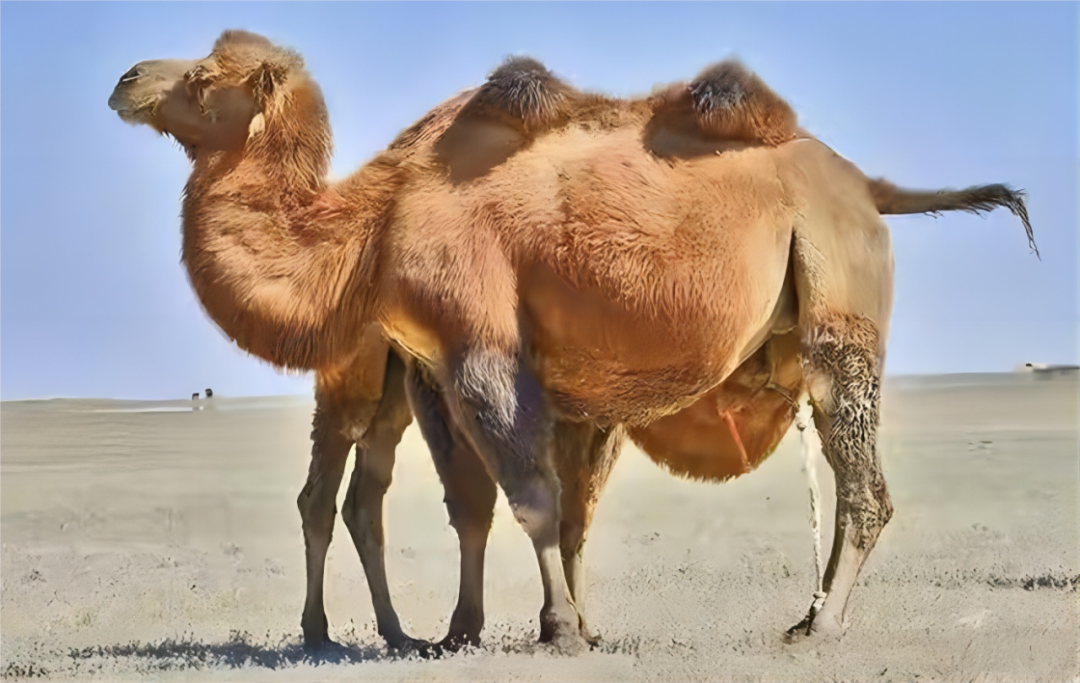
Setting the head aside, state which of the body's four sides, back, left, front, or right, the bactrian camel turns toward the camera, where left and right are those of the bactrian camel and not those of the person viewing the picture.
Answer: left
